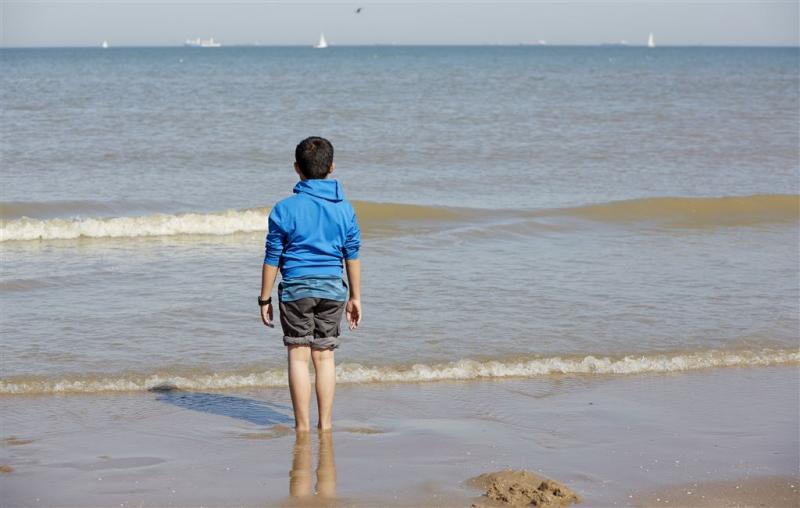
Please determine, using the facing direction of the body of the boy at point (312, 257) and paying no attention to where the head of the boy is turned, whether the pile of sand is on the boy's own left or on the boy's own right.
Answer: on the boy's own right

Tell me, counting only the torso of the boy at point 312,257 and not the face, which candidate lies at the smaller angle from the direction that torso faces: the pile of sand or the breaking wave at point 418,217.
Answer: the breaking wave

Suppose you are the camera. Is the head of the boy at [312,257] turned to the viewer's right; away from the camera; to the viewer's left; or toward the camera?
away from the camera

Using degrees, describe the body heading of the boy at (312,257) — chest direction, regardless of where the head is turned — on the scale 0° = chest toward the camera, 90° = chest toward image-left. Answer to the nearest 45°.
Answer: approximately 180°

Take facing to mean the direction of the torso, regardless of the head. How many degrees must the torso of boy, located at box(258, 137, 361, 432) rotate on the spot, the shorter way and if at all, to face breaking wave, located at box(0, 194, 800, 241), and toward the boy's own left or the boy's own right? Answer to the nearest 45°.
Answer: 0° — they already face it

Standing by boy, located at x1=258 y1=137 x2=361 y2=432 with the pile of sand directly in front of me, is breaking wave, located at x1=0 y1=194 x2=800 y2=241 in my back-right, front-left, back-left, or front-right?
back-left
